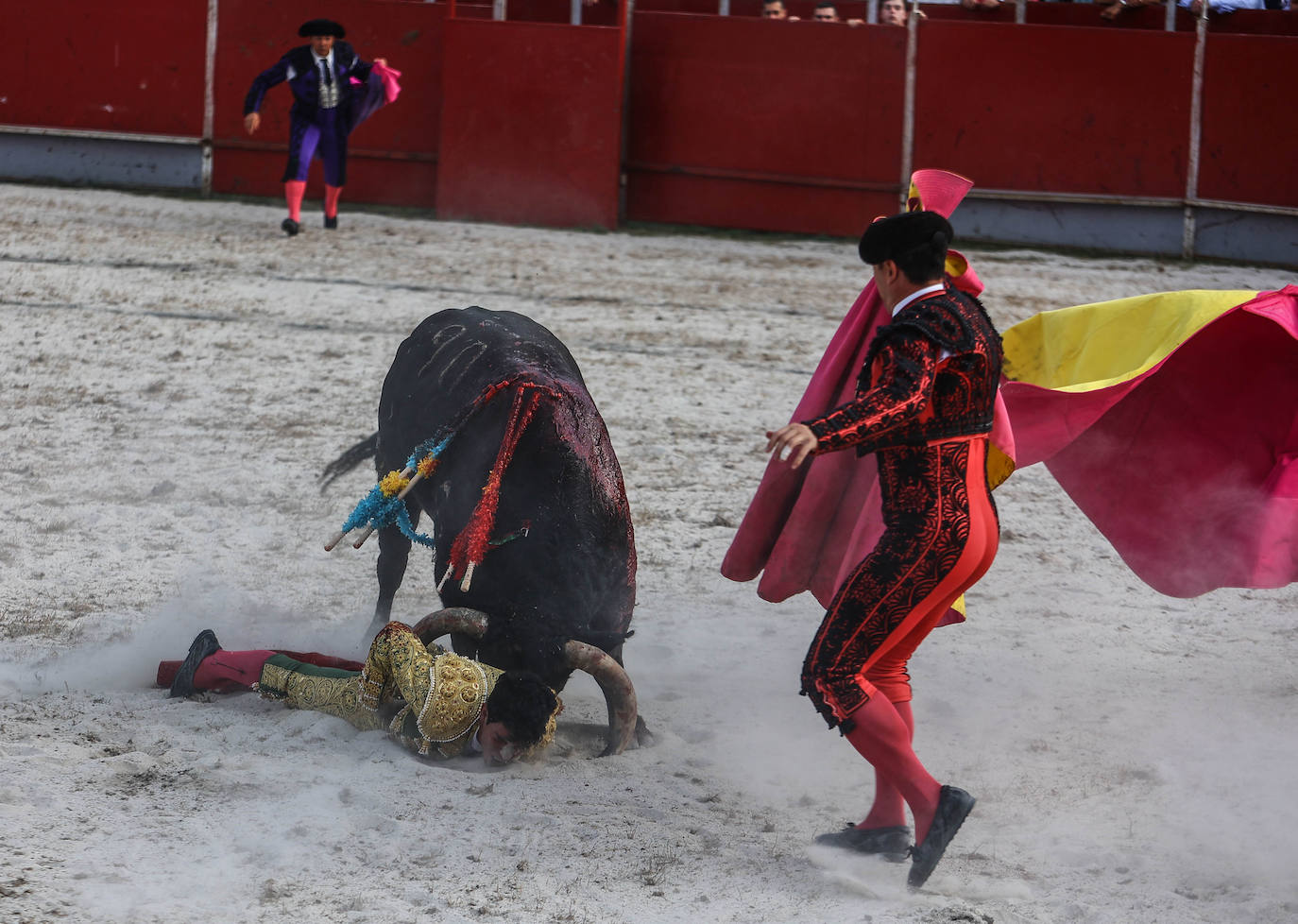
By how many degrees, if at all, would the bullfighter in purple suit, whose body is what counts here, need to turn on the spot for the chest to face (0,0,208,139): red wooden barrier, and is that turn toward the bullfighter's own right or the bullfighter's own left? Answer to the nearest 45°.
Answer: approximately 135° to the bullfighter's own right

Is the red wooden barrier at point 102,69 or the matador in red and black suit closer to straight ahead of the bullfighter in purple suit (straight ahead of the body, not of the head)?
the matador in red and black suit

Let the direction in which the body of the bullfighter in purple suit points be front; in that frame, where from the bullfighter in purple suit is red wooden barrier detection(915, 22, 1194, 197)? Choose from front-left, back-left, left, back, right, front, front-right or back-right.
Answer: left

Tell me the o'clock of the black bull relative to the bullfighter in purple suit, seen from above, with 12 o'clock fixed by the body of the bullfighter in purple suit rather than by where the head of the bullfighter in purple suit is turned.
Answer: The black bull is roughly at 12 o'clock from the bullfighter in purple suit.

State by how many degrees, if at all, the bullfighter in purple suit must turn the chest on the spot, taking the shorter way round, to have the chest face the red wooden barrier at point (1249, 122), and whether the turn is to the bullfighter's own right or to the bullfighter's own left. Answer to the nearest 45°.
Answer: approximately 90° to the bullfighter's own left

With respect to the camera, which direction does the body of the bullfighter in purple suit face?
toward the camera

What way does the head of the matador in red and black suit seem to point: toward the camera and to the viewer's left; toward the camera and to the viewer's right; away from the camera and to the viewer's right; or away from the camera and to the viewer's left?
away from the camera and to the viewer's left

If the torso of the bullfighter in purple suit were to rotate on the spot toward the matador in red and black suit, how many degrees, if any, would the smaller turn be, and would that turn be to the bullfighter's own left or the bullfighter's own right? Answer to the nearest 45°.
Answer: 0° — they already face them
